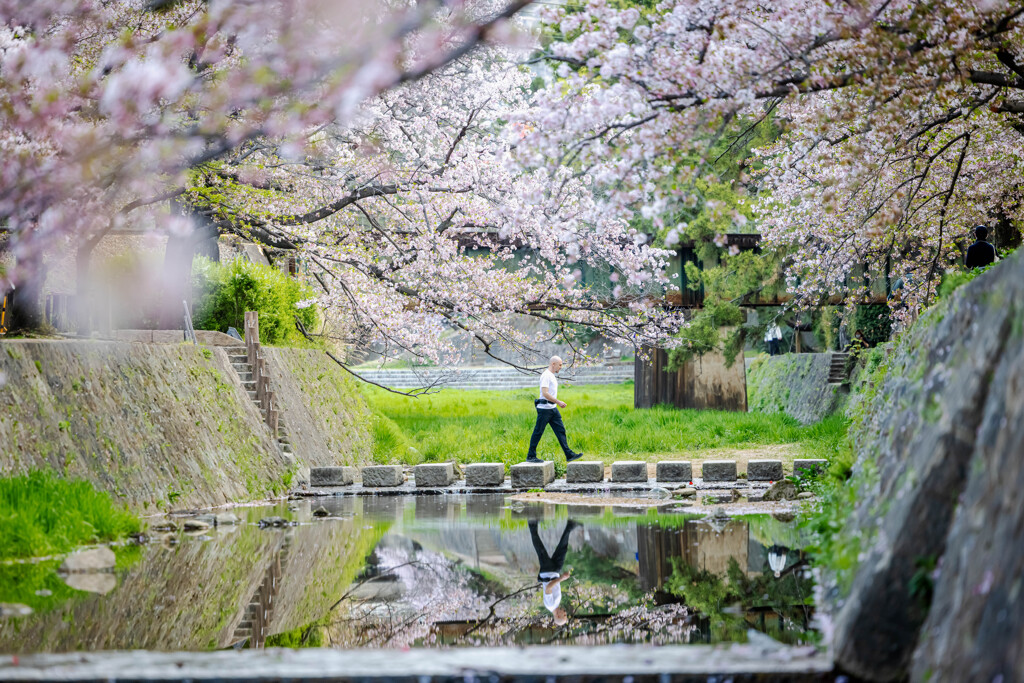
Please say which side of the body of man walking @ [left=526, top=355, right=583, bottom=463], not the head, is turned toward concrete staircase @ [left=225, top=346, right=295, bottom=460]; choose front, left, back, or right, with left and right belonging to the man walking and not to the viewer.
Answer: back

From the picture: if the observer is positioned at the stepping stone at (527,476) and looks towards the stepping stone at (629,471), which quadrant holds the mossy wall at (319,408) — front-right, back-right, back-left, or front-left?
back-left

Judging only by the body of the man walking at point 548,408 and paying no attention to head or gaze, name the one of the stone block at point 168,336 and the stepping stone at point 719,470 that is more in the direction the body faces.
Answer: the stepping stone

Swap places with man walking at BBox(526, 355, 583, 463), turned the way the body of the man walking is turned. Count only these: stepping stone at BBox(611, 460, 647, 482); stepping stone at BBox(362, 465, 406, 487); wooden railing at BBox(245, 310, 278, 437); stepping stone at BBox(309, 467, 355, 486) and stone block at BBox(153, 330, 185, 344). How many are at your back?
4

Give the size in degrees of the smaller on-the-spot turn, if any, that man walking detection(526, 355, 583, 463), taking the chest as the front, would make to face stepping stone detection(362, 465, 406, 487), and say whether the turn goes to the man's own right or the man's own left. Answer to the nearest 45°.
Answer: approximately 180°

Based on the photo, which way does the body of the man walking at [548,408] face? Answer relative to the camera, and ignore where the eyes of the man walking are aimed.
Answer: to the viewer's right

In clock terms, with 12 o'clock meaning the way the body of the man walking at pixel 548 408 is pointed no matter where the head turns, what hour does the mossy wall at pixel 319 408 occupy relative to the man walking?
The mossy wall is roughly at 7 o'clock from the man walking.

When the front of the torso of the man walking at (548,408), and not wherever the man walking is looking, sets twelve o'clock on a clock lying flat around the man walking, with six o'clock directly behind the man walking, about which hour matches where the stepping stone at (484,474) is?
The stepping stone is roughly at 5 o'clock from the man walking.

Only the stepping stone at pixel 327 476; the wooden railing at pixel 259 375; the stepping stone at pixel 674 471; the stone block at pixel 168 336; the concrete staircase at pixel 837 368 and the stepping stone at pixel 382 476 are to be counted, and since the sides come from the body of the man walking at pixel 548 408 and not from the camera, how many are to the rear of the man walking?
4

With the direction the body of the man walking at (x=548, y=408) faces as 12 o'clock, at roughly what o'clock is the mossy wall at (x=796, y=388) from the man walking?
The mossy wall is roughly at 10 o'clock from the man walking.

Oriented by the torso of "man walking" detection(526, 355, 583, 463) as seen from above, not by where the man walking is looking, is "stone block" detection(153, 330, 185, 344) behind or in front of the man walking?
behind

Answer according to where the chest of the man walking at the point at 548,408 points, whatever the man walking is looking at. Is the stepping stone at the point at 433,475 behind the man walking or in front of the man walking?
behind

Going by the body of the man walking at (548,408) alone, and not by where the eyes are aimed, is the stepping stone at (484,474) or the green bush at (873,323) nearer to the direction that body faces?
the green bush

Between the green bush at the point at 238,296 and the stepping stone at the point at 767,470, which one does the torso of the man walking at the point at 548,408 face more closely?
the stepping stone

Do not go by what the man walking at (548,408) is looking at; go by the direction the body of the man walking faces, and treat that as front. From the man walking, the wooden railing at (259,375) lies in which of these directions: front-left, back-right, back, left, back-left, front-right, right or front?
back
